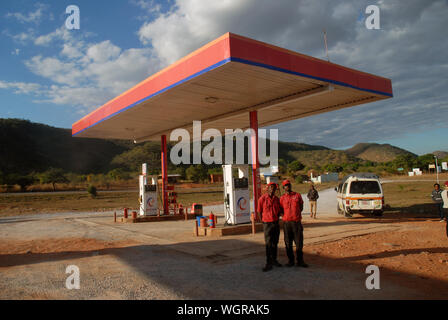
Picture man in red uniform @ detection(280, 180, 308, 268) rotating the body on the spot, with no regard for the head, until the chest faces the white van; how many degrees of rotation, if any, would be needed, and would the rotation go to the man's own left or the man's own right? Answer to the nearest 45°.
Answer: approximately 180°

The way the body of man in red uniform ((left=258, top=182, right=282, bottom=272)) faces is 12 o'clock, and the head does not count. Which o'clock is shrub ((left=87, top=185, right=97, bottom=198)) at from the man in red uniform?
The shrub is roughly at 5 o'clock from the man in red uniform.

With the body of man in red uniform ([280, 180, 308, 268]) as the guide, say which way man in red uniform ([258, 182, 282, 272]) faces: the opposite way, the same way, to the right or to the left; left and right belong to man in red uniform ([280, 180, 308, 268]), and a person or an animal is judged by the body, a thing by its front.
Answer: the same way

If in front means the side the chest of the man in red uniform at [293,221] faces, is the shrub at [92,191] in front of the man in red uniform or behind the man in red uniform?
behind

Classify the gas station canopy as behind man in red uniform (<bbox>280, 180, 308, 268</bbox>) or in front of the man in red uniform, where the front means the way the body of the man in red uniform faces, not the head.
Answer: behind

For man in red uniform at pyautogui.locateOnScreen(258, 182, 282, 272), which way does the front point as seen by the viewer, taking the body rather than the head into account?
toward the camera

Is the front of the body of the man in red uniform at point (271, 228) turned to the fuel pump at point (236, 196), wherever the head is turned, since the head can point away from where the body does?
no

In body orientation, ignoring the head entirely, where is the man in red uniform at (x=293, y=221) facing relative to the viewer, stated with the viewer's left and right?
facing the viewer
